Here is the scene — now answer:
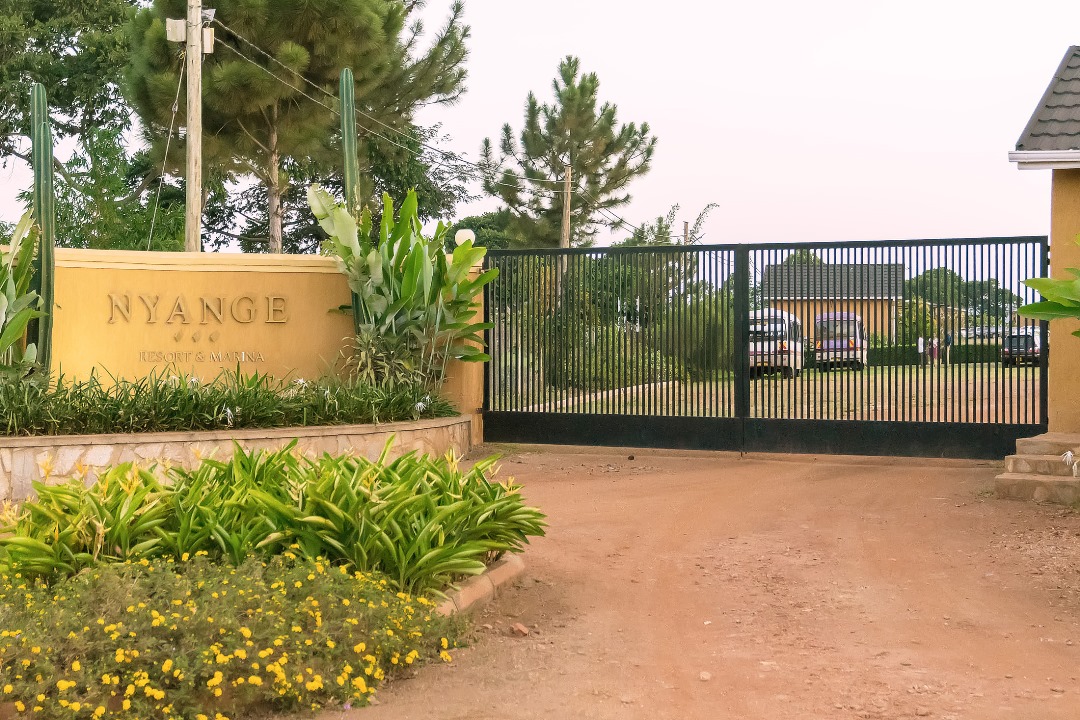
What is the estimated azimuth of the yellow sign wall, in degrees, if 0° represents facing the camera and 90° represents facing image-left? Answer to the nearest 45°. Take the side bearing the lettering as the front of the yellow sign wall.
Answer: approximately 0°

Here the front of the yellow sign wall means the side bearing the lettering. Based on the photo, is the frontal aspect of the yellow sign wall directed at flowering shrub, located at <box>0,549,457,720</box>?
yes

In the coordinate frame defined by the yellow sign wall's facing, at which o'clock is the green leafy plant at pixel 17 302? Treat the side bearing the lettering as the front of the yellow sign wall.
The green leafy plant is roughly at 2 o'clock from the yellow sign wall.

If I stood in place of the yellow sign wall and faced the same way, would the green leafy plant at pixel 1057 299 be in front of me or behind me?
in front

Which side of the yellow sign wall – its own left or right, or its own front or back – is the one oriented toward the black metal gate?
left

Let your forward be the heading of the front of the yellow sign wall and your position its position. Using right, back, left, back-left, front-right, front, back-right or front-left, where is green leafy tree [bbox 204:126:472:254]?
back

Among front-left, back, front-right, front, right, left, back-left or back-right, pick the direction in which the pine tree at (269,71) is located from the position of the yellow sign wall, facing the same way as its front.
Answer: back

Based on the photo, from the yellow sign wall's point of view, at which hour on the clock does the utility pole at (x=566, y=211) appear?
The utility pole is roughly at 7 o'clock from the yellow sign wall.

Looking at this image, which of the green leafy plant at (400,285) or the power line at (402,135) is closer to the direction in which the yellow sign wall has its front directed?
the green leafy plant

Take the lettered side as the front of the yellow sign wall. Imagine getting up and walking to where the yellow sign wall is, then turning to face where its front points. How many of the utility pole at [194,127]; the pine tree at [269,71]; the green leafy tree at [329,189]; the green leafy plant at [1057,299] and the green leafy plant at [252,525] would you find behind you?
3

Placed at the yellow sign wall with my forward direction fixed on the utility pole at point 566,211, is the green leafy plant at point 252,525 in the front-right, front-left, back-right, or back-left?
back-right
